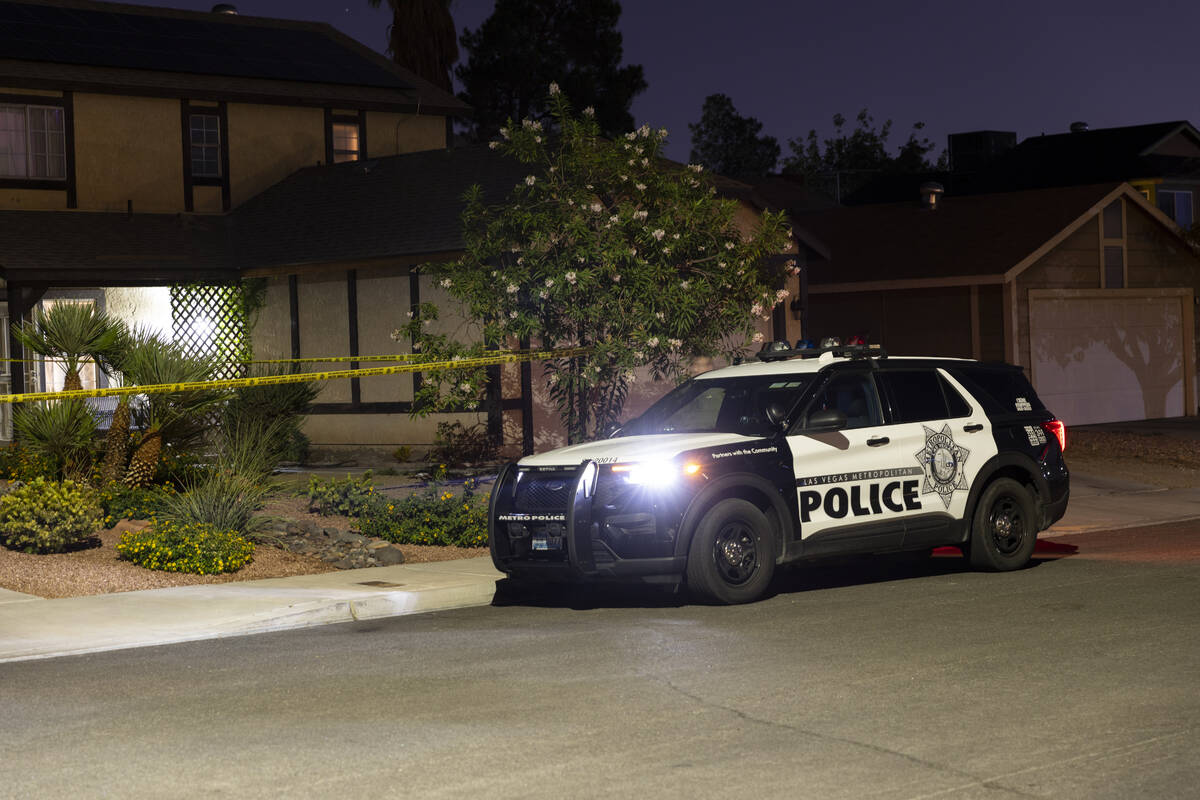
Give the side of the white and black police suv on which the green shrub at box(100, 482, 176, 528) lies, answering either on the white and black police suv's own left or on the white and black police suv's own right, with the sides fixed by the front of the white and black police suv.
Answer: on the white and black police suv's own right

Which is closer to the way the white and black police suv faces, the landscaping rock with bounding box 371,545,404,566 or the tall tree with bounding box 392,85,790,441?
the landscaping rock

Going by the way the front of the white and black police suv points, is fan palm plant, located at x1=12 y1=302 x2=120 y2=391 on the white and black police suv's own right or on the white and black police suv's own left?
on the white and black police suv's own right

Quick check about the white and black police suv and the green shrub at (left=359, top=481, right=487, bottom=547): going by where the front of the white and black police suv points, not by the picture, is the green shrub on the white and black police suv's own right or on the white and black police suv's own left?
on the white and black police suv's own right

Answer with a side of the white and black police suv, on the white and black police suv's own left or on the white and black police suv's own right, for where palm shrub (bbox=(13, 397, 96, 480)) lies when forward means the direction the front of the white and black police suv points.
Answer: on the white and black police suv's own right

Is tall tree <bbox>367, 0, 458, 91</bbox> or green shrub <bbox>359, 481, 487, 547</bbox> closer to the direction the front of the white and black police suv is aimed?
the green shrub

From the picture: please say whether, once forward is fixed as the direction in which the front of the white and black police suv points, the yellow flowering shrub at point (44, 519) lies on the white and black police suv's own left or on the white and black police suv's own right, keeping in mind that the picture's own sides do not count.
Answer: on the white and black police suv's own right
